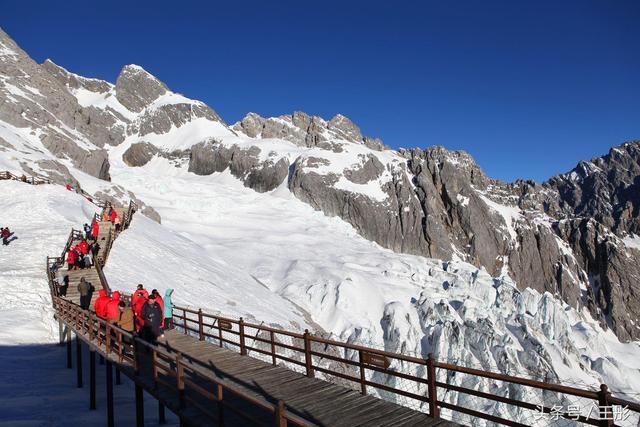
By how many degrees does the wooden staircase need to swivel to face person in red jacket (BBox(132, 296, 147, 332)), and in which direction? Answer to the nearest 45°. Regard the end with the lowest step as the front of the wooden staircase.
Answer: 0° — it already faces them

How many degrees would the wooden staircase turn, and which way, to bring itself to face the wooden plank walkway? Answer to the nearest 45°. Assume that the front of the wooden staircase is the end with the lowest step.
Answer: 0° — it already faces it

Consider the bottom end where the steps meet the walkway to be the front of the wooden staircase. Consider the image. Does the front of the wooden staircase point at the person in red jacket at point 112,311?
yes

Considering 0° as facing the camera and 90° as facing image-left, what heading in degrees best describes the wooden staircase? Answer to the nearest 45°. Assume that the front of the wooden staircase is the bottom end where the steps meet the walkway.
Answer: approximately 0°

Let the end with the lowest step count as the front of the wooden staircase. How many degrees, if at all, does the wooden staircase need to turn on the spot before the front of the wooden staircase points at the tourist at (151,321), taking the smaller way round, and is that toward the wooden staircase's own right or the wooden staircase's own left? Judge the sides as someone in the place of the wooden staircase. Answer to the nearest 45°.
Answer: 0° — it already faces them

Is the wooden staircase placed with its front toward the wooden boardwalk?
yes

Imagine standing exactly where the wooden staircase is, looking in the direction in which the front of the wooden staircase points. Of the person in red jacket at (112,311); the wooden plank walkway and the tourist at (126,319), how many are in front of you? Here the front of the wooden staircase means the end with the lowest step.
3
